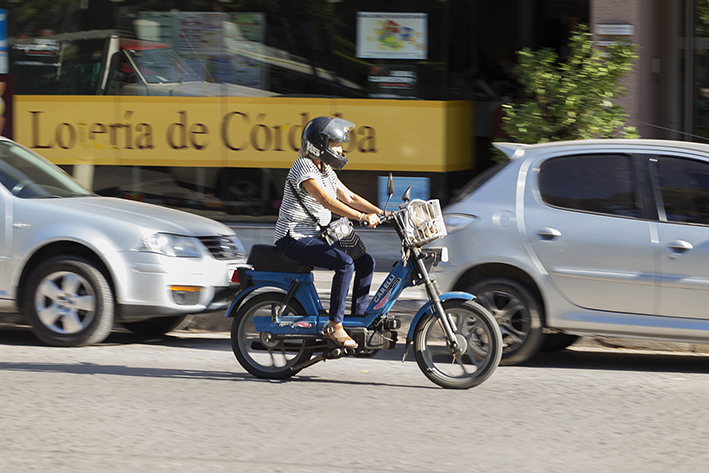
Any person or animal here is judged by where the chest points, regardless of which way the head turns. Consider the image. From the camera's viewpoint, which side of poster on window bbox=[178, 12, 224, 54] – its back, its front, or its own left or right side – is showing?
front

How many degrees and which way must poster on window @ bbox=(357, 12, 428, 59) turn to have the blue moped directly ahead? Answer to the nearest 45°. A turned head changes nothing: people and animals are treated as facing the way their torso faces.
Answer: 0° — it already faces it

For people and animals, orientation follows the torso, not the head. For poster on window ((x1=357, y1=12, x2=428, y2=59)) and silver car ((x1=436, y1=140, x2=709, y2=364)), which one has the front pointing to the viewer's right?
the silver car

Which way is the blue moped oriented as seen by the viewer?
to the viewer's right

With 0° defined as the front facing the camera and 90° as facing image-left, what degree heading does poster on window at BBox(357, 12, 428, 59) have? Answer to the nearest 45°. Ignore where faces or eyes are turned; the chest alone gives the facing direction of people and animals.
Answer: approximately 0°

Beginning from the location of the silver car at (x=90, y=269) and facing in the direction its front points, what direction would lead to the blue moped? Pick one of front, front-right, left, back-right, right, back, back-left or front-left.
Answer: front

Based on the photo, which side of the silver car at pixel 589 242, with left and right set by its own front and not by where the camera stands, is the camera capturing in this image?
right

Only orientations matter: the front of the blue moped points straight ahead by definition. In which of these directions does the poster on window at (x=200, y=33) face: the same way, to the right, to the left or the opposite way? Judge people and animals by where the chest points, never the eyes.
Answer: to the right

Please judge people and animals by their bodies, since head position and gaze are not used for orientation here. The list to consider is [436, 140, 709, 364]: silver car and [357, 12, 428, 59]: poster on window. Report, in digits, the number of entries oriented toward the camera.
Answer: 1

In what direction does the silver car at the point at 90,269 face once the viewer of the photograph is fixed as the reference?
facing the viewer and to the right of the viewer

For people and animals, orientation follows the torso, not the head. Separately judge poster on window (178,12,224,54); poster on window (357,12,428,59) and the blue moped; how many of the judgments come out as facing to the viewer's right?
1

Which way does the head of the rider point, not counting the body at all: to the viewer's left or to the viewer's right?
to the viewer's right
